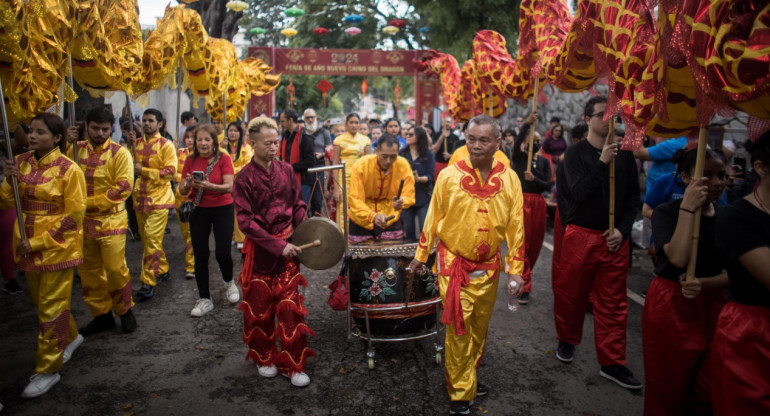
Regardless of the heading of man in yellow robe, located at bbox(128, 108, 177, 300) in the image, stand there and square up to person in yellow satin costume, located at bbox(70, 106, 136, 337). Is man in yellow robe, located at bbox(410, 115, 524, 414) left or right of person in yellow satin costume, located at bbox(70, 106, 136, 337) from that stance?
left

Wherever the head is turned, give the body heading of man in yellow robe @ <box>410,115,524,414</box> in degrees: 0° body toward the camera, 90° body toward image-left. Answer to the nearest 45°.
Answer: approximately 0°

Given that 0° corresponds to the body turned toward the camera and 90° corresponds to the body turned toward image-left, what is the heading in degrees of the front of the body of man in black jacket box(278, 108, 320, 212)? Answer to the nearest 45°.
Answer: approximately 45°

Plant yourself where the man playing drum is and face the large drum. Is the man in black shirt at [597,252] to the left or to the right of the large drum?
left

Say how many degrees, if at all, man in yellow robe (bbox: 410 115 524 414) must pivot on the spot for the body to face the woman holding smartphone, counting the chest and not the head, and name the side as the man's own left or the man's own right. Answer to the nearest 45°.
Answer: approximately 135° to the man's own right

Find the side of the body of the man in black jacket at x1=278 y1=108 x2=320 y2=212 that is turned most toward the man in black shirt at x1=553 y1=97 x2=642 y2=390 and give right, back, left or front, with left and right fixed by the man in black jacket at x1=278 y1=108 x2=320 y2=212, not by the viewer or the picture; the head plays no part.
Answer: left

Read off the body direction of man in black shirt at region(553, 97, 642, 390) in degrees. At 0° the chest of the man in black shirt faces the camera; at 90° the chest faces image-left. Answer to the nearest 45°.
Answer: approximately 315°

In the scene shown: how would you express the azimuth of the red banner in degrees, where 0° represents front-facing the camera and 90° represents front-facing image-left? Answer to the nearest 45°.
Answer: approximately 0°

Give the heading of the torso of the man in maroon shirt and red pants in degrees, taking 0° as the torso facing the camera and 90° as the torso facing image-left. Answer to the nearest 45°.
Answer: approximately 315°

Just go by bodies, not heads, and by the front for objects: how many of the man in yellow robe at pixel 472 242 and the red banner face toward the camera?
2

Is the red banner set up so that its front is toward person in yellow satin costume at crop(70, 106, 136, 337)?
yes
